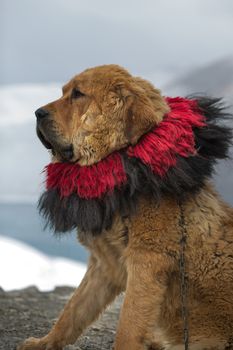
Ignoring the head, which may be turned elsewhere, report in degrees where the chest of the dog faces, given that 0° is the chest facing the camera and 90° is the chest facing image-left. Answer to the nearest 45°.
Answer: approximately 90°
